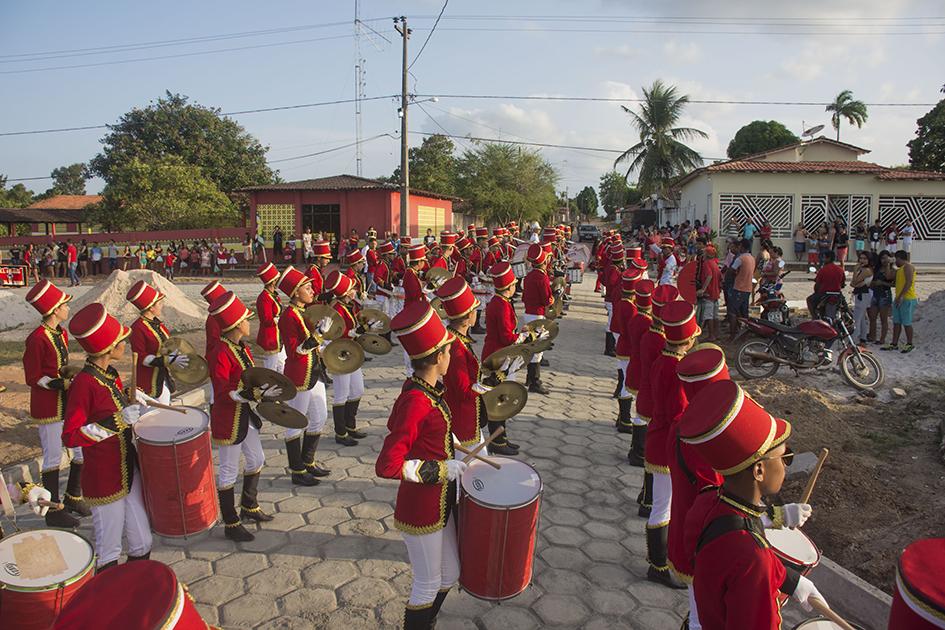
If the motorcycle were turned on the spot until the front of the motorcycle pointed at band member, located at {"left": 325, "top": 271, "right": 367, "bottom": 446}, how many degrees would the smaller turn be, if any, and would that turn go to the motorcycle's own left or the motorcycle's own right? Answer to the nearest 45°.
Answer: approximately 135° to the motorcycle's own right

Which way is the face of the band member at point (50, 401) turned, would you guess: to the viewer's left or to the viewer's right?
to the viewer's right

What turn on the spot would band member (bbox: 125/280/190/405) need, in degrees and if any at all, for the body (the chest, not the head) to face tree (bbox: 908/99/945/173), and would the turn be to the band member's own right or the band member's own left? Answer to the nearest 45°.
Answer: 0° — they already face it

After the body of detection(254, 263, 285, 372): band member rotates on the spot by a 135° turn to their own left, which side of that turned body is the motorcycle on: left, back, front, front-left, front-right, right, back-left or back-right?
back-right

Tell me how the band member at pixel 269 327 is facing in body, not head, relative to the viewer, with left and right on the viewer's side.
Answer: facing to the right of the viewer

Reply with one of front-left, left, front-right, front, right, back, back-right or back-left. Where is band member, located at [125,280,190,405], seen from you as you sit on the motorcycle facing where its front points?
back-right

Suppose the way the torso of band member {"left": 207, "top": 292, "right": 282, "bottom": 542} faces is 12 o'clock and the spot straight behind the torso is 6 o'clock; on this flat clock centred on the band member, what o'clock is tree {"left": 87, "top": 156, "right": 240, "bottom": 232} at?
The tree is roughly at 9 o'clock from the band member.

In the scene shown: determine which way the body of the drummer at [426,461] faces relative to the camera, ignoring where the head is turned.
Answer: to the viewer's right

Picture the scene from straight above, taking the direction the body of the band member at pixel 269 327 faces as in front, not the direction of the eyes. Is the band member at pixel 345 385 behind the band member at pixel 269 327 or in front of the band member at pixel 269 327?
in front

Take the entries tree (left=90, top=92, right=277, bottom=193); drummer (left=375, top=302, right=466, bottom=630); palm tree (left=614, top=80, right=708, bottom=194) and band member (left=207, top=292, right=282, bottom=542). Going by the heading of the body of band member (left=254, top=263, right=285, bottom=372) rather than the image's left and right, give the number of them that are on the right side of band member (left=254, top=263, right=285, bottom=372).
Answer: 2

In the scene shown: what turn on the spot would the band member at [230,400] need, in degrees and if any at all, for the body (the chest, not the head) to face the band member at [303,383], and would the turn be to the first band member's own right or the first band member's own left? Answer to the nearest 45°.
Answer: approximately 45° to the first band member's own left

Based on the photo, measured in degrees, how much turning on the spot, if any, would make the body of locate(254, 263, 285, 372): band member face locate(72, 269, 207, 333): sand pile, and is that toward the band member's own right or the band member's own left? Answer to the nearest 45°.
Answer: approximately 90° to the band member's own left

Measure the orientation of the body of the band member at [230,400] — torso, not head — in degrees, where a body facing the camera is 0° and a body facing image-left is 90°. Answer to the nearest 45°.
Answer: approximately 270°

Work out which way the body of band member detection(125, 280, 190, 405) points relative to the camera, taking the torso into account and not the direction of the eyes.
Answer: to the viewer's right
